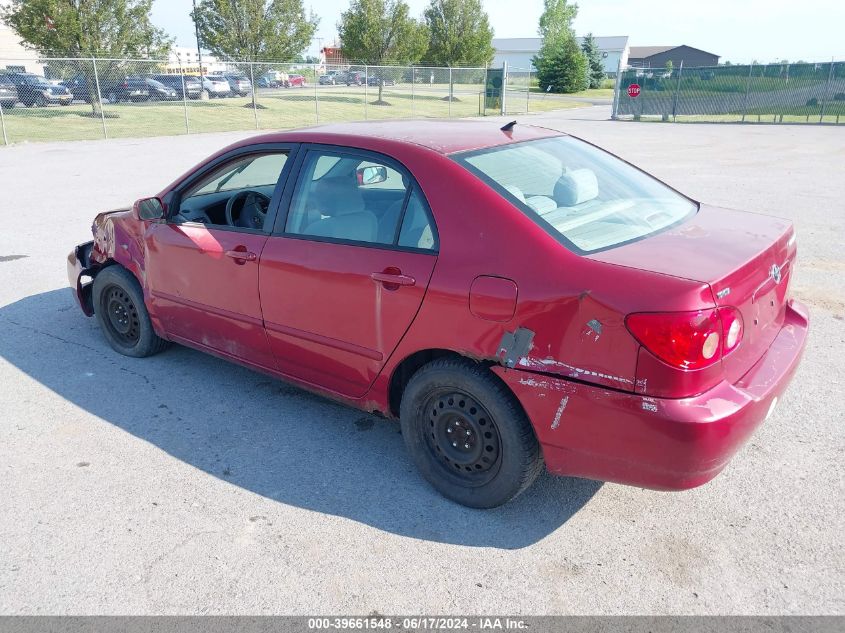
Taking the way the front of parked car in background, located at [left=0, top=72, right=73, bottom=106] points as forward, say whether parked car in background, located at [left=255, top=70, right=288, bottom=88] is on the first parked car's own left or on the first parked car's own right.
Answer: on the first parked car's own left

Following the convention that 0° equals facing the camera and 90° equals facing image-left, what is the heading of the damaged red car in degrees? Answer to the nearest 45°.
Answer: approximately 135°

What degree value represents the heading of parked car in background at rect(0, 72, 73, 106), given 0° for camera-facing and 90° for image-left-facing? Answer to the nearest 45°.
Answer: approximately 315°

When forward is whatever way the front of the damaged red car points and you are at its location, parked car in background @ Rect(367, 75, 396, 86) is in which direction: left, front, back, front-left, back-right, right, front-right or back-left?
front-right

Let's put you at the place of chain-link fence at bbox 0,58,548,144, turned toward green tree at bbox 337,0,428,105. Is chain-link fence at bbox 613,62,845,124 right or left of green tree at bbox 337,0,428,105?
right

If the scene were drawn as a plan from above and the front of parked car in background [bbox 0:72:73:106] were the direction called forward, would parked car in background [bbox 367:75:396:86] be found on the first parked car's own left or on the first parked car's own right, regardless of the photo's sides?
on the first parked car's own left
